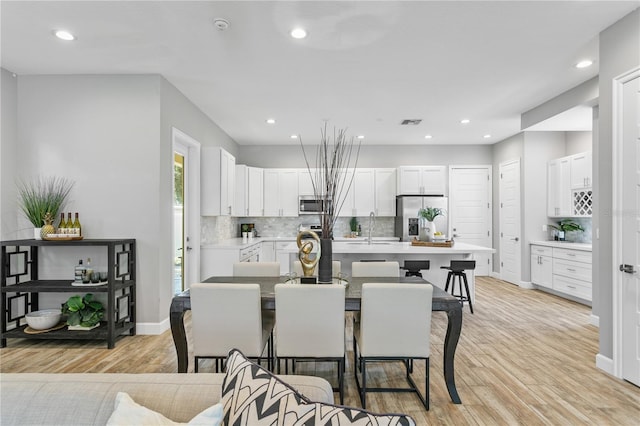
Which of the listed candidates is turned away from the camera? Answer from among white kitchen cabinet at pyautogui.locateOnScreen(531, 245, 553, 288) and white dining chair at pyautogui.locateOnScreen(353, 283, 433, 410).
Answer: the white dining chair

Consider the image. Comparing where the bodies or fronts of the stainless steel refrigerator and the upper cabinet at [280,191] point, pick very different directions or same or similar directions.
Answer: same or similar directions

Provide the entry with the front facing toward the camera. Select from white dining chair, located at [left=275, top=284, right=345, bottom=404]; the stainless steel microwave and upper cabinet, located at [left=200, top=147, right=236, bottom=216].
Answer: the stainless steel microwave

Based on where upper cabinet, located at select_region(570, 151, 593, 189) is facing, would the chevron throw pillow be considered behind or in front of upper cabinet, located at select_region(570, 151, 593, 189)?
in front

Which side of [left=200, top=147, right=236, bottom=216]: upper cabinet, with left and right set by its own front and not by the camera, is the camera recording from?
right

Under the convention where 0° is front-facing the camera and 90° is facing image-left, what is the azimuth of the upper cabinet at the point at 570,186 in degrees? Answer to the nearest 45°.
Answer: approximately 45°

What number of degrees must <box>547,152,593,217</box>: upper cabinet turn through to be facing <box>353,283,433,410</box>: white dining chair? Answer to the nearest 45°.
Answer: approximately 45° to its left

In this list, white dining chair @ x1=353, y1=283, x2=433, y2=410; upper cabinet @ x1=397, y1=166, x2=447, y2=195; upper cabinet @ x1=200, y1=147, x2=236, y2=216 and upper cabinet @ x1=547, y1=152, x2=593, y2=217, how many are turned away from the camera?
1

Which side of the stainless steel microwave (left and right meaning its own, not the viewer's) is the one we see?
front

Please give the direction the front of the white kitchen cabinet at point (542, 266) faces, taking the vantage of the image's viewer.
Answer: facing the viewer and to the left of the viewer

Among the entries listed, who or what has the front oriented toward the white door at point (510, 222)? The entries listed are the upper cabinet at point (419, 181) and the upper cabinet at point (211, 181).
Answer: the upper cabinet at point (211, 181)

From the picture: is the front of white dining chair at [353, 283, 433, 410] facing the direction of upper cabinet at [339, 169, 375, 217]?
yes

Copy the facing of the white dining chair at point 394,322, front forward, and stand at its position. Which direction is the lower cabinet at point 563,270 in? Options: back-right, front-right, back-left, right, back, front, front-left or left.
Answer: front-right

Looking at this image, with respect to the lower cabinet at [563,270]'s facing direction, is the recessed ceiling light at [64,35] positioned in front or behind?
in front

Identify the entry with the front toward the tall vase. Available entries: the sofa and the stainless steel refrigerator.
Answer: the stainless steel refrigerator

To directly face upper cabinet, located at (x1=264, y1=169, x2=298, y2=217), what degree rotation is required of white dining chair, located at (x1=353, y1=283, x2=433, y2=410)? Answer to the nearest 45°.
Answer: approximately 45° to its left

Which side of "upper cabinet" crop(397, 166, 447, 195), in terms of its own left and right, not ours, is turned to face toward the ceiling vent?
front

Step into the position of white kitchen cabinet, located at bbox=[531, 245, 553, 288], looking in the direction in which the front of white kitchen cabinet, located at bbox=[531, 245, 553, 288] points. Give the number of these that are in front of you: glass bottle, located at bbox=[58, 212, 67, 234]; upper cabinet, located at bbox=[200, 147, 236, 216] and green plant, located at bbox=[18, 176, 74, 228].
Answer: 3

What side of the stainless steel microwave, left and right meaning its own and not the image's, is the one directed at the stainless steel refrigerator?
left

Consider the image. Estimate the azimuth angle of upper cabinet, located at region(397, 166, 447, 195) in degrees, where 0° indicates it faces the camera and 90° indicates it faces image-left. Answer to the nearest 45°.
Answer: approximately 0°

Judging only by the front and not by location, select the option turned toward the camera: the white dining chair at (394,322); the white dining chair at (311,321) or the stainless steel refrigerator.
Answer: the stainless steel refrigerator

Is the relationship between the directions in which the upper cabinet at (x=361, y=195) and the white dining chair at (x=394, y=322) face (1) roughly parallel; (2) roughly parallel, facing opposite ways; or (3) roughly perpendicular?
roughly parallel, facing opposite ways

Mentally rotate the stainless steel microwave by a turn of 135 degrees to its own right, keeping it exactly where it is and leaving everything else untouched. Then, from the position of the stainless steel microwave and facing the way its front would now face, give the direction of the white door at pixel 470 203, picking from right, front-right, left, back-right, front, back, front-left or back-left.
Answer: back-right
